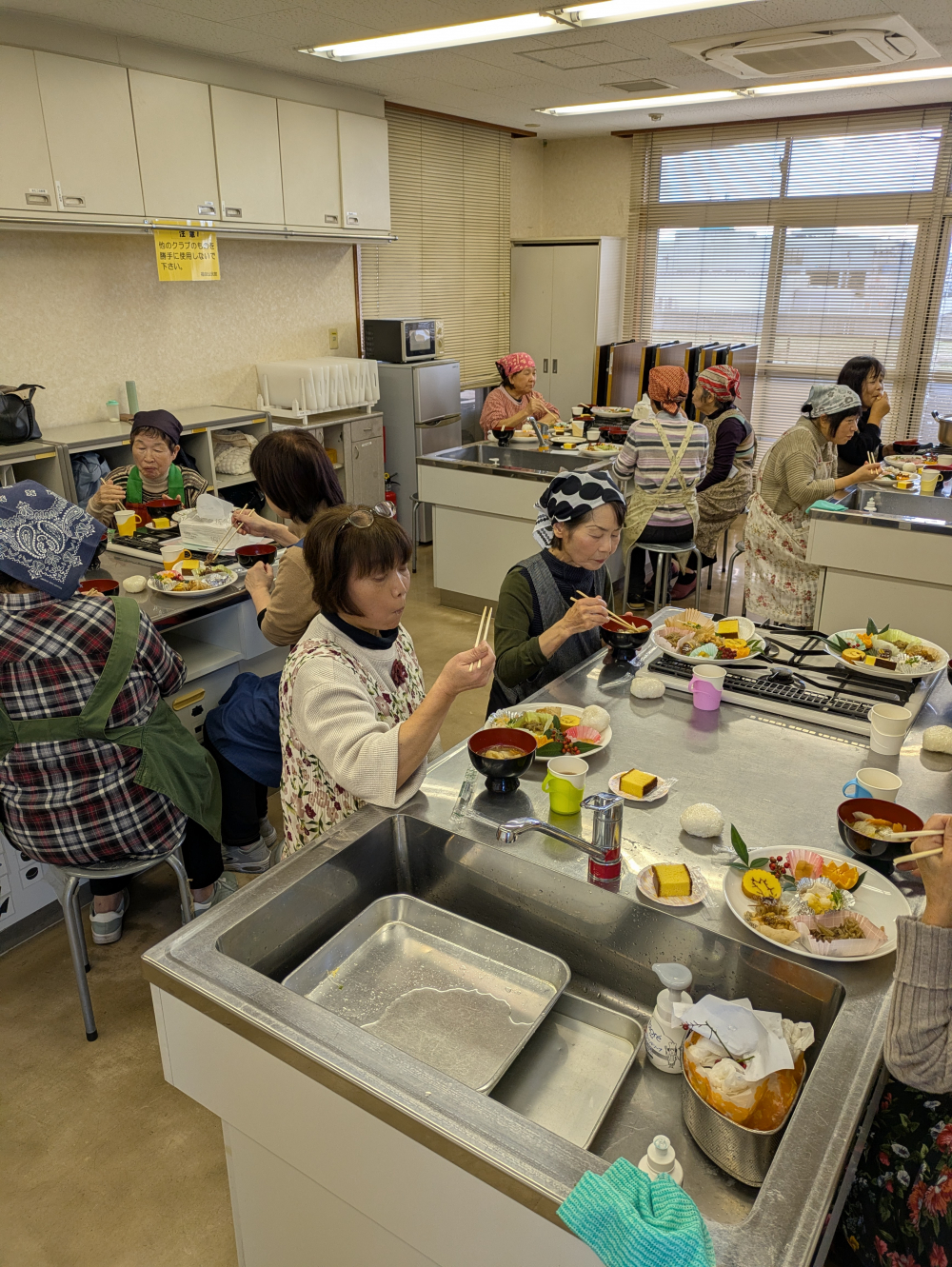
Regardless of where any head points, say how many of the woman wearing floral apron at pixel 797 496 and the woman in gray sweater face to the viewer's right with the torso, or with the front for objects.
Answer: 1

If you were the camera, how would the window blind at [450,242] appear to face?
facing the viewer and to the right of the viewer

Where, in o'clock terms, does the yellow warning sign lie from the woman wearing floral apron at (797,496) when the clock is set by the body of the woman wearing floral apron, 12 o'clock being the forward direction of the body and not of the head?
The yellow warning sign is roughly at 6 o'clock from the woman wearing floral apron.

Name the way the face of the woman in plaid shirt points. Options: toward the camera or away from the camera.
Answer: away from the camera

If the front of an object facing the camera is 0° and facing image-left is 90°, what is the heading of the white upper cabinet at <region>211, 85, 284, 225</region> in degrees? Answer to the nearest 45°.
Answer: approximately 315°

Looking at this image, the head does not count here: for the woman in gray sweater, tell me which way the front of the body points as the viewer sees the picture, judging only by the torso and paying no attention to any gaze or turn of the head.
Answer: to the viewer's left

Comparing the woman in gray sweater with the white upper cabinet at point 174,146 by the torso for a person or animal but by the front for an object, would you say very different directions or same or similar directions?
very different directions

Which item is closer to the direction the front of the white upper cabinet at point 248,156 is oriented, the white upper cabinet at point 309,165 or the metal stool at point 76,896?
the metal stool

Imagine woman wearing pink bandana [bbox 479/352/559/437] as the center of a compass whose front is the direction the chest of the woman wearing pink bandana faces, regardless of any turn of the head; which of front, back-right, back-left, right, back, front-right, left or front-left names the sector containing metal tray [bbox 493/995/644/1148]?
front-right

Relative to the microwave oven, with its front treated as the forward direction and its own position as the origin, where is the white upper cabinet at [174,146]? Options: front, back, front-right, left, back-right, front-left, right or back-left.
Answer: right

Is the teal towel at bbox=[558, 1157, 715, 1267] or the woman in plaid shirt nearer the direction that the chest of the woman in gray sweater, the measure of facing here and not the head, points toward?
the woman in plaid shirt

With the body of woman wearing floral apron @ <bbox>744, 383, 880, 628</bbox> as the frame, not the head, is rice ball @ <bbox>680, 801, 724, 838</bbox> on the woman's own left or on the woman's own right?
on the woman's own right

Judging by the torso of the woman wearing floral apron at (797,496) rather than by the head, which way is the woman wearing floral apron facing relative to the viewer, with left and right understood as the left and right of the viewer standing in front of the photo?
facing to the right of the viewer
